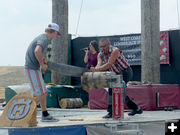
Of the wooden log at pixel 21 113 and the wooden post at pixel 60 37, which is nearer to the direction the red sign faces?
the wooden log

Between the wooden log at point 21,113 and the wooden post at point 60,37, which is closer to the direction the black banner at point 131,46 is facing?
the wooden log

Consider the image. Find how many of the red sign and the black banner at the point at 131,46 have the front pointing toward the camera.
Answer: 2

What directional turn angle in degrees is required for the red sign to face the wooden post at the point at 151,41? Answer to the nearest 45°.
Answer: approximately 180°

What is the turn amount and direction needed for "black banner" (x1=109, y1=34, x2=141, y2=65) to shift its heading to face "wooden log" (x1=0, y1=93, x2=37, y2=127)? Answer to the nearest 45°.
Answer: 0° — it already faces it

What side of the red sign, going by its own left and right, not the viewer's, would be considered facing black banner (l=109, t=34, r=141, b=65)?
back

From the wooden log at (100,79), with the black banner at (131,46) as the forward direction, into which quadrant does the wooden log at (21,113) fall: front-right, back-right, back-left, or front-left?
back-left

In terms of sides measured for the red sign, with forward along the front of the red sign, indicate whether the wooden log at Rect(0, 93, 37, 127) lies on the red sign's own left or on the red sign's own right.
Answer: on the red sign's own right

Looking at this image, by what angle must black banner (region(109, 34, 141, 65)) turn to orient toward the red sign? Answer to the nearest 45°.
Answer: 0° — it already faces it

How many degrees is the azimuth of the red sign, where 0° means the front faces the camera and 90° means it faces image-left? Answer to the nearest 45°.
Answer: approximately 0°

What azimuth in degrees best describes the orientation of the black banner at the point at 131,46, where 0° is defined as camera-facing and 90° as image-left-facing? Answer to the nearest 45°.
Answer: approximately 0°

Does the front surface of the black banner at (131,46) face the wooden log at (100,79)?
yes
